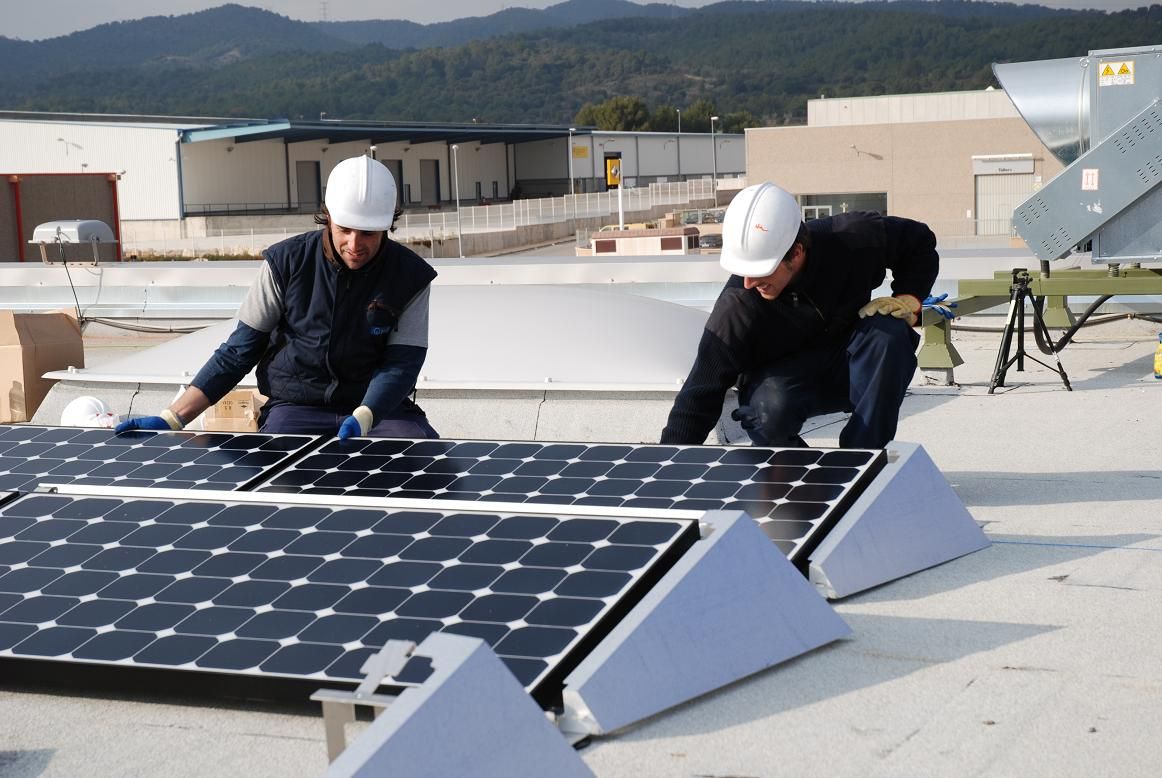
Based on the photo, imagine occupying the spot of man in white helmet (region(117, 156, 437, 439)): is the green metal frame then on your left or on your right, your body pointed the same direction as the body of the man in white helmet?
on your left

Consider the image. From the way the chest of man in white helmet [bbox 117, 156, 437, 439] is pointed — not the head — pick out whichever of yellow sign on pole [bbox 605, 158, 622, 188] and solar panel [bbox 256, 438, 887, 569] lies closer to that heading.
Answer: the solar panel

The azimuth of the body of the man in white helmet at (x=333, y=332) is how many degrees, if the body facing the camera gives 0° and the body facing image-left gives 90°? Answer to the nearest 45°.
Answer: approximately 0°

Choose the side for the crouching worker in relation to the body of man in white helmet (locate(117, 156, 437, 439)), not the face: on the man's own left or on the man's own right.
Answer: on the man's own left

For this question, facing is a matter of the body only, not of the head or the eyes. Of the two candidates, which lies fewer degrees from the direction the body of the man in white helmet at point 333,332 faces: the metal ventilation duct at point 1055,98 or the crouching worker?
the crouching worker

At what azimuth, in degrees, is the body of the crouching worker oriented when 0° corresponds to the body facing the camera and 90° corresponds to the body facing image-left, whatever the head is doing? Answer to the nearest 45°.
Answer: approximately 45°

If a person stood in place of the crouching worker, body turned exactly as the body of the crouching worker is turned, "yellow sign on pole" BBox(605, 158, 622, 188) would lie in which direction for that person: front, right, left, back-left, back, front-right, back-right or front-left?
back-right

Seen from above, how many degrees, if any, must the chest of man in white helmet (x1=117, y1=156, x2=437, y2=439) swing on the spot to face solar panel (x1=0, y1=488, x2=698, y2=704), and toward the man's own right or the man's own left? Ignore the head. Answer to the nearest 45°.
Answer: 0° — they already face it

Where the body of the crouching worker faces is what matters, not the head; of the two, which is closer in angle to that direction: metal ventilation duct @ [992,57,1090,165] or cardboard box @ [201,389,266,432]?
the cardboard box

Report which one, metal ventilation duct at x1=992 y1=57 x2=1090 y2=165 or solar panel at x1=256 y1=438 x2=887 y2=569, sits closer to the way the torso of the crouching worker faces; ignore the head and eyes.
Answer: the solar panel

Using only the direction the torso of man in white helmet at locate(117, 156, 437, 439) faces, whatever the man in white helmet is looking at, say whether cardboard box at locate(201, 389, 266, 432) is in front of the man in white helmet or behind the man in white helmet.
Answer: behind

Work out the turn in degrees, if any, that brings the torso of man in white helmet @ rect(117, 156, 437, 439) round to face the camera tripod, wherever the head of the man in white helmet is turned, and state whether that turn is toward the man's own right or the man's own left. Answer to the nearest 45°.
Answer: approximately 135° to the man's own left
